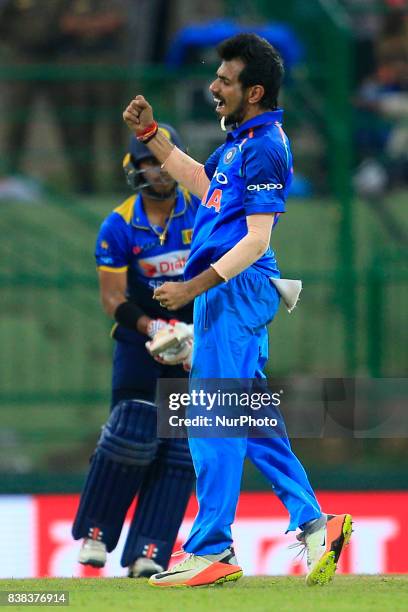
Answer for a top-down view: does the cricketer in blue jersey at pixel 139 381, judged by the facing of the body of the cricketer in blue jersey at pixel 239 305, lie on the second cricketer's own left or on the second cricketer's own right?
on the second cricketer's own right
